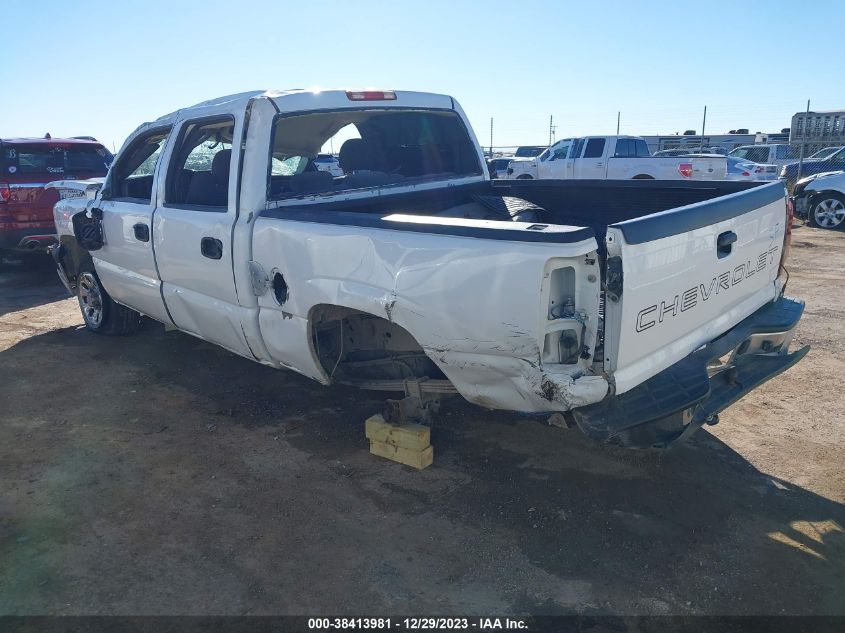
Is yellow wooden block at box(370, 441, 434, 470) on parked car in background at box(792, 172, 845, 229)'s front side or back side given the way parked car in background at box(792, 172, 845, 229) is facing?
on the front side

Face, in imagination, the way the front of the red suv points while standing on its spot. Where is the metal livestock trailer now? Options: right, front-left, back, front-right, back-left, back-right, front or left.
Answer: right

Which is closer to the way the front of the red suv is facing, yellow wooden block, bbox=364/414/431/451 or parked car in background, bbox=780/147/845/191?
the parked car in background

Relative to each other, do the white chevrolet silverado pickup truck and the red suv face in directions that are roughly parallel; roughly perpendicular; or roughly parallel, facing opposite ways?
roughly parallel

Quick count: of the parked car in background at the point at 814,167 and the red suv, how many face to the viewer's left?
1

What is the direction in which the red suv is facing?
away from the camera

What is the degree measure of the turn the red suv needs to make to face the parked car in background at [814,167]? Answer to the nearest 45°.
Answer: approximately 90° to its right

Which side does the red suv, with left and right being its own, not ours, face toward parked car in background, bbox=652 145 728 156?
right

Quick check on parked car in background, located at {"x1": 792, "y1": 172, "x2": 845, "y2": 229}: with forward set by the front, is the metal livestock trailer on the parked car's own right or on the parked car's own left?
on the parked car's own right

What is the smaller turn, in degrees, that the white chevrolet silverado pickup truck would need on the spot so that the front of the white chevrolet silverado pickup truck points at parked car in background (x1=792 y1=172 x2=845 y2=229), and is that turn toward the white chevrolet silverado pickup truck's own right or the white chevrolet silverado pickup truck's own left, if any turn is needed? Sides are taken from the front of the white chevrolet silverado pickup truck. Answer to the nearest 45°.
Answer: approximately 90° to the white chevrolet silverado pickup truck's own right

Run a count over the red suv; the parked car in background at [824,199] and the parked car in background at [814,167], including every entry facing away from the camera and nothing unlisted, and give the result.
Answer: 1

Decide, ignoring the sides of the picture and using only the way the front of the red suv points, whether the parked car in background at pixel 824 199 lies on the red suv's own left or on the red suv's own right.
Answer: on the red suv's own right

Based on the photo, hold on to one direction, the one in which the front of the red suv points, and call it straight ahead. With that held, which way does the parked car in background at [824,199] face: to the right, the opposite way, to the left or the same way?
to the left
